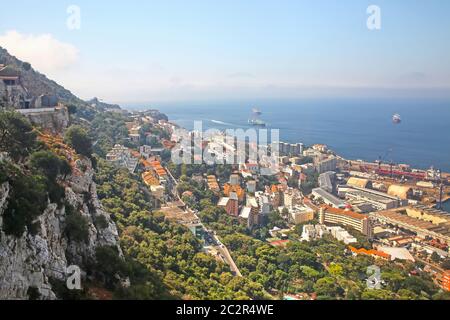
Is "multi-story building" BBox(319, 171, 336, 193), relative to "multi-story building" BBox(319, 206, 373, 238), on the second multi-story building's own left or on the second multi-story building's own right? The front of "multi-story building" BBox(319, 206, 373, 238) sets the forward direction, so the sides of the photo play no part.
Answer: on the second multi-story building's own right

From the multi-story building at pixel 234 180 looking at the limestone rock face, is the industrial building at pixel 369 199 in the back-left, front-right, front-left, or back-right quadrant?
back-left

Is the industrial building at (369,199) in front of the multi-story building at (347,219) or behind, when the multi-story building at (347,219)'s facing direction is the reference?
behind

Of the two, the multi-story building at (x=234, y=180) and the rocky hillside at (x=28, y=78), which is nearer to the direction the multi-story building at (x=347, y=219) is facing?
the rocky hillside

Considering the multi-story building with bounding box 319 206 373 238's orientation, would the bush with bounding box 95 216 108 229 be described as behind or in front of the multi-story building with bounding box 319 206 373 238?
in front

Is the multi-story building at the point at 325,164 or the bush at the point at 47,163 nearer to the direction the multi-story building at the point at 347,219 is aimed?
the bush

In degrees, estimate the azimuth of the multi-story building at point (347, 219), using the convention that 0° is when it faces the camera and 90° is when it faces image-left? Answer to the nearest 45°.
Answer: approximately 45°

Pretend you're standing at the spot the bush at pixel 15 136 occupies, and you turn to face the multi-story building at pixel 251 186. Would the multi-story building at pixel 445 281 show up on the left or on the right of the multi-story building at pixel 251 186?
right

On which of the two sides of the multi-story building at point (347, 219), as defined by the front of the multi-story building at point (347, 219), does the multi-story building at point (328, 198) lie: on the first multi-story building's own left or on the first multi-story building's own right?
on the first multi-story building's own right

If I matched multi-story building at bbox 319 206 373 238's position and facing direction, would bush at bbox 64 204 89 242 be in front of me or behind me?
in front
